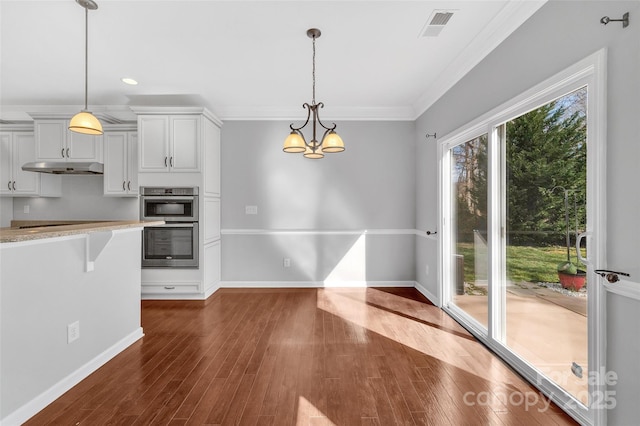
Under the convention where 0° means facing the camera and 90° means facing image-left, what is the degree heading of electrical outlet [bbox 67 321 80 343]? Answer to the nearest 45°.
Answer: approximately 315°

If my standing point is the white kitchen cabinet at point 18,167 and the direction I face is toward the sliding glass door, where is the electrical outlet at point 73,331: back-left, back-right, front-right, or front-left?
front-right

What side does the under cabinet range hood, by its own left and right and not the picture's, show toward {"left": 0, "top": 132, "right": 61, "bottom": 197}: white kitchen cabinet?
right

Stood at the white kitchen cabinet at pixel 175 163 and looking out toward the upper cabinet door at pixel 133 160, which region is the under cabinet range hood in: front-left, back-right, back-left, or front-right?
front-left

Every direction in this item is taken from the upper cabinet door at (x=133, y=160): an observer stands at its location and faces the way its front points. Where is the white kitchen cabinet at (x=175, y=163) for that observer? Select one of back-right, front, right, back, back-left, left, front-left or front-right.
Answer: left

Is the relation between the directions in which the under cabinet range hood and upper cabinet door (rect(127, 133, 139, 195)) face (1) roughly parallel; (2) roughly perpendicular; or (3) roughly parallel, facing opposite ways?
roughly parallel

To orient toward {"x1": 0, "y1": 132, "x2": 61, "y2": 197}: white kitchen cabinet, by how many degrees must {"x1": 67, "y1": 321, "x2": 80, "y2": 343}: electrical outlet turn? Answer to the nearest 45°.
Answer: approximately 135° to its left

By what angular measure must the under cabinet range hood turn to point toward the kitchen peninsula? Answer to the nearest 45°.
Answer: approximately 45° to its left

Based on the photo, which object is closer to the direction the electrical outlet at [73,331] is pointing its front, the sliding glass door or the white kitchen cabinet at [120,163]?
the sliding glass door

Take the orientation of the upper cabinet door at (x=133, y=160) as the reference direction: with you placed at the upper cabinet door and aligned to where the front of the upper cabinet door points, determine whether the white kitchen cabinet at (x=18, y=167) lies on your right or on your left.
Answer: on your right

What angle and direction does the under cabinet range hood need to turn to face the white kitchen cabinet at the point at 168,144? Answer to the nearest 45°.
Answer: approximately 90° to its left

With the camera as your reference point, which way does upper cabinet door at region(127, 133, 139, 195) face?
facing the viewer and to the left of the viewer

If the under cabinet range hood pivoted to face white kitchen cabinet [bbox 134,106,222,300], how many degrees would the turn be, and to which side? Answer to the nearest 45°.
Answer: approximately 90° to its left

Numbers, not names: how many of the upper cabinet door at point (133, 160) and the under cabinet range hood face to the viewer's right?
0
